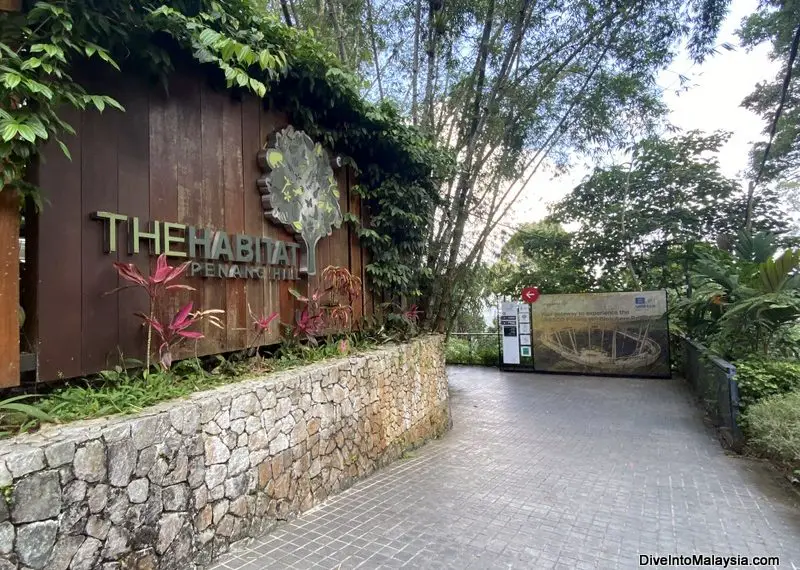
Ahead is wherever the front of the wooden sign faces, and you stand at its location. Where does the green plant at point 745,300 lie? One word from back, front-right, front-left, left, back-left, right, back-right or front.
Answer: front-left

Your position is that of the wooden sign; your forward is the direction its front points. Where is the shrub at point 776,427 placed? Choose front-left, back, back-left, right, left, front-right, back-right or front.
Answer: front-left

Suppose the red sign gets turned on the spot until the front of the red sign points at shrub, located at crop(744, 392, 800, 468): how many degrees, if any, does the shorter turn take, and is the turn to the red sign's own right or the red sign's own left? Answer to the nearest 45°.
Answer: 0° — it already faces it

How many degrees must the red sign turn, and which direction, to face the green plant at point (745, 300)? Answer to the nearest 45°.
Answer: approximately 45° to its left

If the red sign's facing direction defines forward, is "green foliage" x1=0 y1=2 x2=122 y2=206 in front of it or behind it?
in front

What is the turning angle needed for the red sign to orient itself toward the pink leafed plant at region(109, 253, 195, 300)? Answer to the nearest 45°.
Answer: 0° — it already faces it

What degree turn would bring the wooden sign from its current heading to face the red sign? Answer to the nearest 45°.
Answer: approximately 90° to its left

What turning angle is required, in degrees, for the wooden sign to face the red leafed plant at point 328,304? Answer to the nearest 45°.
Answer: approximately 90° to its left

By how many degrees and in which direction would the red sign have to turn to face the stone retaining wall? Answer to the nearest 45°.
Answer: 0° — it already faces it

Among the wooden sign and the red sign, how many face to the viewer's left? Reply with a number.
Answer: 0

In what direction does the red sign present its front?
toward the camera
